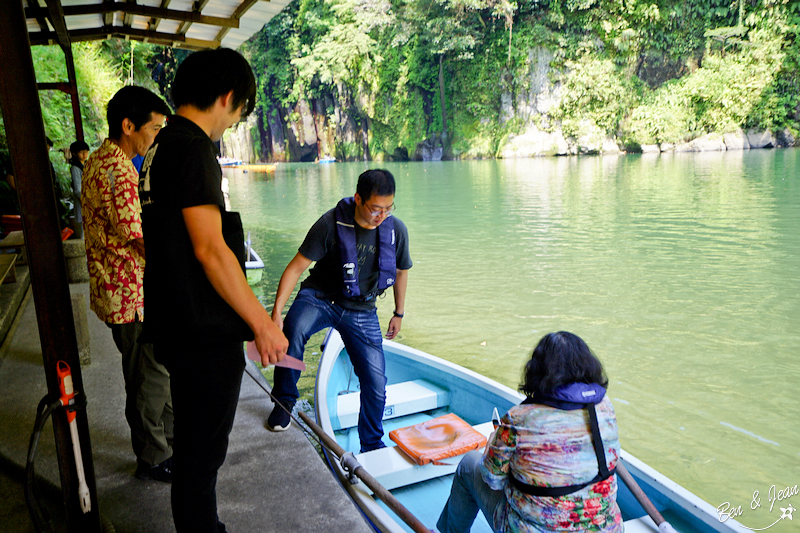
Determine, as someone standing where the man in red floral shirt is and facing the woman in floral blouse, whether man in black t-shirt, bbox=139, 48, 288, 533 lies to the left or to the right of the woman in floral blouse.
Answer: right

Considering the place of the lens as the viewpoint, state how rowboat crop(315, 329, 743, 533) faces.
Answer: facing away from the viewer and to the left of the viewer

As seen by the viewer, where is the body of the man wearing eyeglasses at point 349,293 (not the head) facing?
toward the camera

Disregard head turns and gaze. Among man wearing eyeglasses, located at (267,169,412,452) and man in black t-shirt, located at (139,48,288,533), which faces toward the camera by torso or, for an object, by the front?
the man wearing eyeglasses

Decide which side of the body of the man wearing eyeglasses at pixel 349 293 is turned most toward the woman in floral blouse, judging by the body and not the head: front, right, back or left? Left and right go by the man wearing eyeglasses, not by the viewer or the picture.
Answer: front

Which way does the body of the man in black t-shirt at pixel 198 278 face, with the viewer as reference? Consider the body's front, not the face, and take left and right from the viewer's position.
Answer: facing away from the viewer and to the right of the viewer

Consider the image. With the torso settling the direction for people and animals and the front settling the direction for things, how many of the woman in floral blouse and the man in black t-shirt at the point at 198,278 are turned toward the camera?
0

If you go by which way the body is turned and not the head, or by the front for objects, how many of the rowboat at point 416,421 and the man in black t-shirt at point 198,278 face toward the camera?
0

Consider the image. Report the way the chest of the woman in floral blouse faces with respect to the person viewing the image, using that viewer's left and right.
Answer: facing away from the viewer and to the left of the viewer

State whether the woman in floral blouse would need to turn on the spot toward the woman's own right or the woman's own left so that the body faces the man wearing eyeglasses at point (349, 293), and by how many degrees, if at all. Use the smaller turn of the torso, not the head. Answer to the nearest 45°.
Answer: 0° — they already face them

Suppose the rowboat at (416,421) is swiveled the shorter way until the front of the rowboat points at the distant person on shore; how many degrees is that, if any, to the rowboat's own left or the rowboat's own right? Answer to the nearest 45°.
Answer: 0° — it already faces them

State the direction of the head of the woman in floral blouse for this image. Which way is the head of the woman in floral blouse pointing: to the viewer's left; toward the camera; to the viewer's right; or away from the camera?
away from the camera
